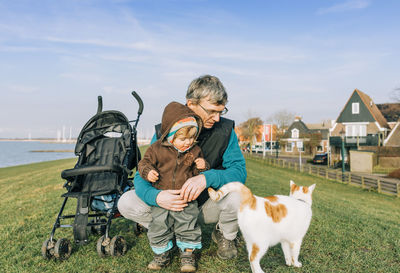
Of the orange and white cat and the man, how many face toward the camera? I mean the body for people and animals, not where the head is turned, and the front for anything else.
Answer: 1

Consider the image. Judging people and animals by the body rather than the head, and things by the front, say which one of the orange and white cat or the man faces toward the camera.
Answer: the man

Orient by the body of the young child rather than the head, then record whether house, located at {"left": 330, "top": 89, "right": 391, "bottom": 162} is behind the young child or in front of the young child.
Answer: behind

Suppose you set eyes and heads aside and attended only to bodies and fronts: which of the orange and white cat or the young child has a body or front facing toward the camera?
the young child

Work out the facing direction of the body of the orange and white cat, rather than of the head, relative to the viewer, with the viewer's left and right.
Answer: facing away from the viewer and to the right of the viewer

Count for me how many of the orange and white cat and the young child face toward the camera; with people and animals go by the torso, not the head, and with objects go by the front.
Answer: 1

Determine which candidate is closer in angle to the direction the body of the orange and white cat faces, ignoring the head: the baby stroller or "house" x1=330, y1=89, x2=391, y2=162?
the house

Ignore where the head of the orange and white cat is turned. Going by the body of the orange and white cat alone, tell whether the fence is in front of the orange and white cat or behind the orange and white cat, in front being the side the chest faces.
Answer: in front

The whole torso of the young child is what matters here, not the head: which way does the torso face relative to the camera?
toward the camera

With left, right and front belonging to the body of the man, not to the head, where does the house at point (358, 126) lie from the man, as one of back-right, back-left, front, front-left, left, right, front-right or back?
back-left

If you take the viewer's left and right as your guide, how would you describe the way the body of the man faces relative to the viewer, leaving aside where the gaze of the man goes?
facing the viewer

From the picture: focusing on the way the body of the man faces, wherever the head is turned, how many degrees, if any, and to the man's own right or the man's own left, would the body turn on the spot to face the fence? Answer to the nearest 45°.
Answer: approximately 135° to the man's own left
